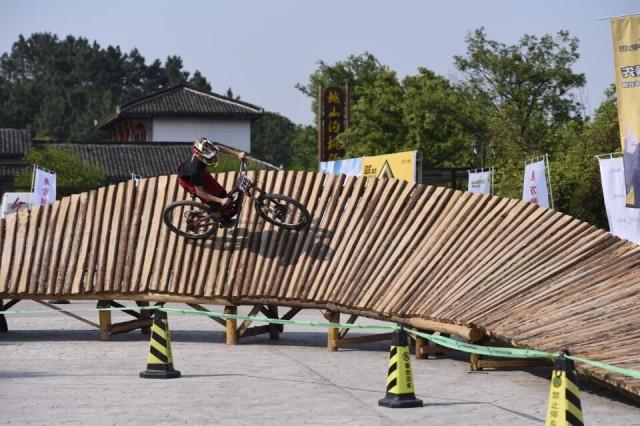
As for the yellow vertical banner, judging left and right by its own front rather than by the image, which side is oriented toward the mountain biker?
right

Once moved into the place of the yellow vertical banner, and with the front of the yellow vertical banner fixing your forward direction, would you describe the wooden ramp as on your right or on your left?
on your right

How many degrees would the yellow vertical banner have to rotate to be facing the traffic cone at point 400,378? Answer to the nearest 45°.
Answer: approximately 45° to its right

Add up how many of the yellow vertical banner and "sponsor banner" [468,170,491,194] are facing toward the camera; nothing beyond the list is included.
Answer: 2

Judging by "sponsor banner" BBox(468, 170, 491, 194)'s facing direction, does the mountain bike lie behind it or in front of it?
in front

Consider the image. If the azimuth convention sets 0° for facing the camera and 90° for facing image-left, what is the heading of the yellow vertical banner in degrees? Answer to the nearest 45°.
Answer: approximately 0°

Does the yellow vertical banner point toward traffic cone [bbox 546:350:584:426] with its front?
yes

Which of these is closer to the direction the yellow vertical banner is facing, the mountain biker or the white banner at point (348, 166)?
the mountain biker

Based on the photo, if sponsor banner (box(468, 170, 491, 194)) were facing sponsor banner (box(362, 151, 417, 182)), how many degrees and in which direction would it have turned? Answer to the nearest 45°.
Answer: approximately 45° to its right

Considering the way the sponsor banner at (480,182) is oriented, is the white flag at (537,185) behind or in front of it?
in front

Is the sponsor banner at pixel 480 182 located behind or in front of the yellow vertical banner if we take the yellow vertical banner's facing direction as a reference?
behind

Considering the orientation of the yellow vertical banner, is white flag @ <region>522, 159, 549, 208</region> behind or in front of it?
behind

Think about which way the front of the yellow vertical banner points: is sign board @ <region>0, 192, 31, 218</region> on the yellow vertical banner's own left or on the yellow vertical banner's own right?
on the yellow vertical banner's own right
